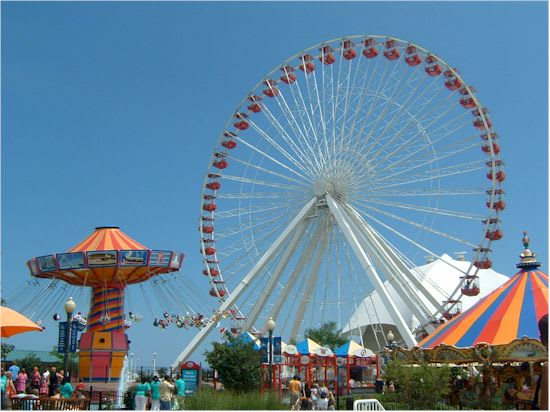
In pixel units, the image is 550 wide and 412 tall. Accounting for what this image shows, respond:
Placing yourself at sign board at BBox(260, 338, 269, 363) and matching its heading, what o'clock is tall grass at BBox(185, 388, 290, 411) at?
The tall grass is roughly at 12 o'clock from the sign board.

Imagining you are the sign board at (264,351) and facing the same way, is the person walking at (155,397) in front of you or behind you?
in front

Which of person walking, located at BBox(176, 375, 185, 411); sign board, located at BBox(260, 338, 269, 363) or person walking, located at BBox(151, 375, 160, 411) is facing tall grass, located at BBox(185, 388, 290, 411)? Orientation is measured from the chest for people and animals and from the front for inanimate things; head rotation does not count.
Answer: the sign board

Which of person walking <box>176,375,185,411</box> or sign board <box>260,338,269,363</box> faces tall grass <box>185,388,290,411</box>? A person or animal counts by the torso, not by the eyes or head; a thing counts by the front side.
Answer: the sign board
